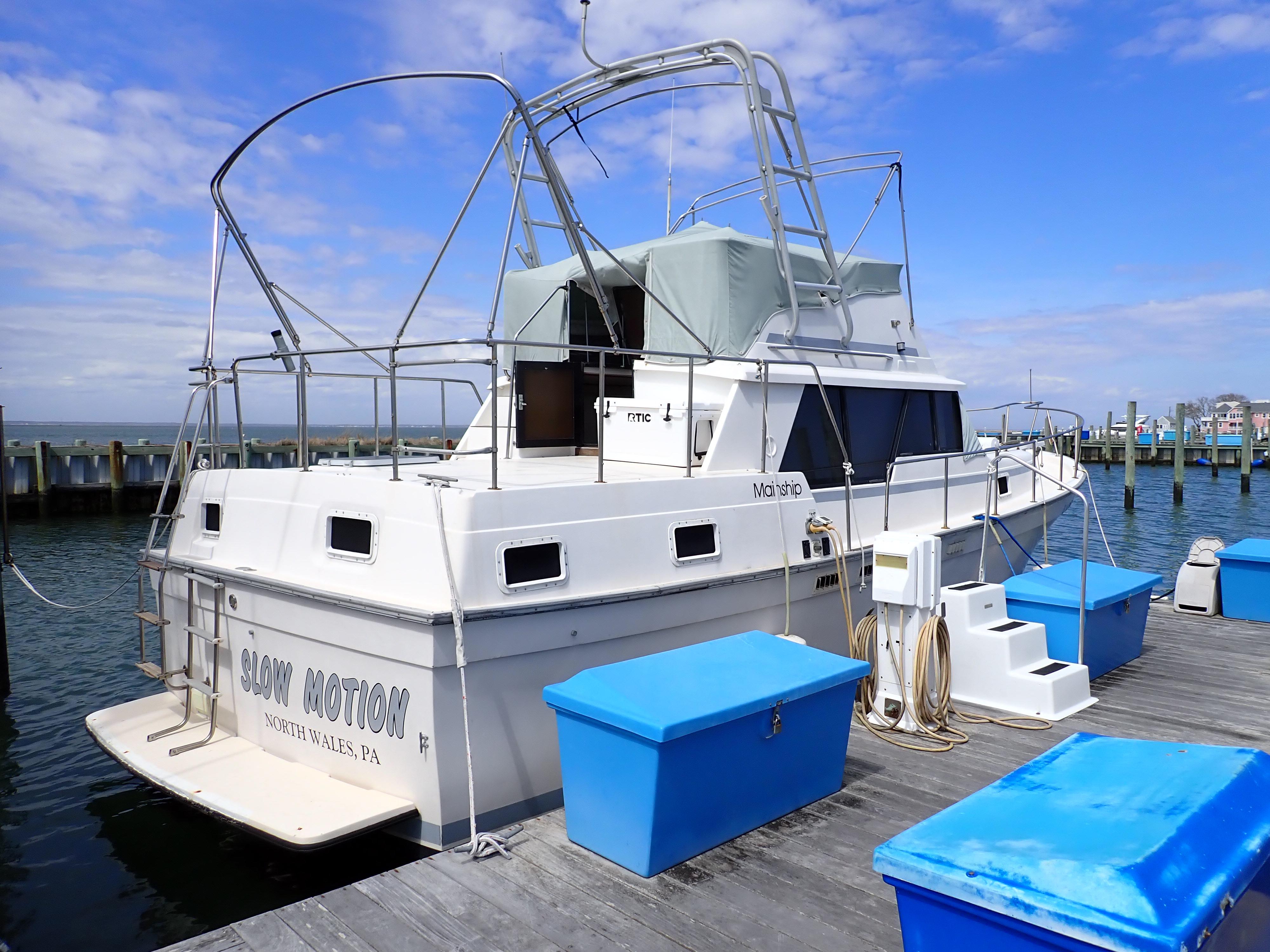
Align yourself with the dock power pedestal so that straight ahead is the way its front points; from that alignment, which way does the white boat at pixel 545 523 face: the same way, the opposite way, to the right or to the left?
the opposite way

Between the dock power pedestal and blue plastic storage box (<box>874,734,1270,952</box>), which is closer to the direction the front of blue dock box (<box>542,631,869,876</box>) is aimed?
the blue plastic storage box

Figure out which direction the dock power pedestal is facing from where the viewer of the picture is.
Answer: facing the viewer and to the left of the viewer

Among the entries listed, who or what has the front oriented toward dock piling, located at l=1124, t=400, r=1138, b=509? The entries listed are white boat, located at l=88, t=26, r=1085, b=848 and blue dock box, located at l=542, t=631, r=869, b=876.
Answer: the white boat

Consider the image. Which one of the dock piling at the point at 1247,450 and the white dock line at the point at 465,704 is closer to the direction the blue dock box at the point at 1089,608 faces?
the white dock line

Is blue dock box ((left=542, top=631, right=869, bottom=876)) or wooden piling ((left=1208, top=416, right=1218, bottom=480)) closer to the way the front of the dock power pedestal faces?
the blue dock box

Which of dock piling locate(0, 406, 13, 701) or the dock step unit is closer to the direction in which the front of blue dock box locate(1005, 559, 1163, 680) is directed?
the dock step unit

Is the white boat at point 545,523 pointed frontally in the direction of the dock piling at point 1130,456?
yes

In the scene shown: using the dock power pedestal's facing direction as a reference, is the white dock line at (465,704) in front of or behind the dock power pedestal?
in front

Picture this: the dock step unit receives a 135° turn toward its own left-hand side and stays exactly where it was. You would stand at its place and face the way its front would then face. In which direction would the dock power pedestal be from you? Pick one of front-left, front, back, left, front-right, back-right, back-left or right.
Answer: back-left

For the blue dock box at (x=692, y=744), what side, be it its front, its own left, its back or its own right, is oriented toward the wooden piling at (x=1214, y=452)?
left

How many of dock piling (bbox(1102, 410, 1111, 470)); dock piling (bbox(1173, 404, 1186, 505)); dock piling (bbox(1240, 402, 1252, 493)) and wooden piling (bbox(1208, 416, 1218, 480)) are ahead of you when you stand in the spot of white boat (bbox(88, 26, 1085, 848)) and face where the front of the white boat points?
4

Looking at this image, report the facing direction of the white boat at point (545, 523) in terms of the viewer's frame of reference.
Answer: facing away from the viewer and to the right of the viewer

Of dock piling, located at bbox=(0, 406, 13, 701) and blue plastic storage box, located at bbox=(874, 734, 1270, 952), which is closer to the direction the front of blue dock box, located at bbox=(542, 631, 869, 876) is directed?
the blue plastic storage box

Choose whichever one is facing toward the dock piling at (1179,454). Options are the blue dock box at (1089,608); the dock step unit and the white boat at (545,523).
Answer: the white boat

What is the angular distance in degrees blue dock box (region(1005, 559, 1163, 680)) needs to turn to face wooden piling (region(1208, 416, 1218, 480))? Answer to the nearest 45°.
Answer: approximately 135° to its left
